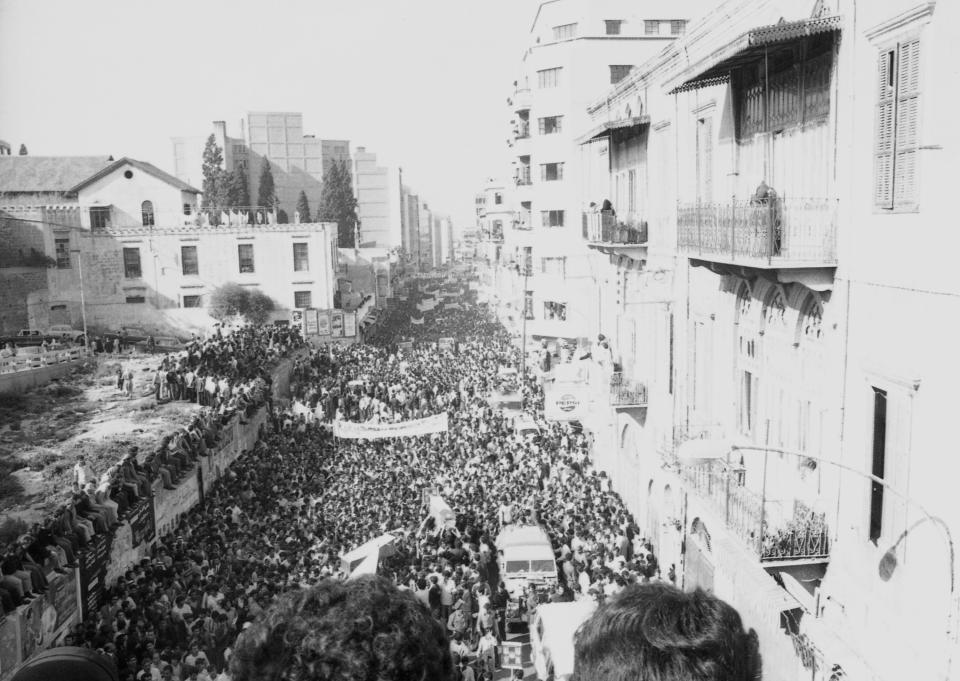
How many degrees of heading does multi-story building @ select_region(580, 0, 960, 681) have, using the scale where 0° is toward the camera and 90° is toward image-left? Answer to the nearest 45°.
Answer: approximately 45°

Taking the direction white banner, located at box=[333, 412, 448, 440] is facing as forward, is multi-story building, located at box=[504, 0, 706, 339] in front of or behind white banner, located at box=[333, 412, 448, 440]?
behind

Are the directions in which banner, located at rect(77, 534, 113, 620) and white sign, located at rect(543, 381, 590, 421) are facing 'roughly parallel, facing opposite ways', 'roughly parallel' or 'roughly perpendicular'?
roughly perpendicular

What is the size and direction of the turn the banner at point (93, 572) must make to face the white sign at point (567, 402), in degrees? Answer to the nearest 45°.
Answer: approximately 45° to its left

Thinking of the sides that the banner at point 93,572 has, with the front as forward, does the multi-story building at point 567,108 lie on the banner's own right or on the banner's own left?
on the banner's own left

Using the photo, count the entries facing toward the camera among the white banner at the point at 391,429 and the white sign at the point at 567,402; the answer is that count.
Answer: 2

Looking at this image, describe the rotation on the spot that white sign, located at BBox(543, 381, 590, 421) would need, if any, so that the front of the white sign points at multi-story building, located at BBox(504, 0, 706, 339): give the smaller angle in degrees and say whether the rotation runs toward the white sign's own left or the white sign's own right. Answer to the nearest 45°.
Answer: approximately 180°

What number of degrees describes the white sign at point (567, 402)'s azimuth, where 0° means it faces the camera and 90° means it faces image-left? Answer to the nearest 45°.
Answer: approximately 0°

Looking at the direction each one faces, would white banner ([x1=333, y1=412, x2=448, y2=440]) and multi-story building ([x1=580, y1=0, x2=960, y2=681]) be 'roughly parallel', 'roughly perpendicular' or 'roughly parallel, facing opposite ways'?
roughly perpendicular

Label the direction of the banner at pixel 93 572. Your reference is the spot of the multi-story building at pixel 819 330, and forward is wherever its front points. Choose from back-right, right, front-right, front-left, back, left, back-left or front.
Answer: front-right

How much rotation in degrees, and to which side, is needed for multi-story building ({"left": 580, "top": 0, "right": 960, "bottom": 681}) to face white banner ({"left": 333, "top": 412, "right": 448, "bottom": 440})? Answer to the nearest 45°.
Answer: approximately 90° to its right

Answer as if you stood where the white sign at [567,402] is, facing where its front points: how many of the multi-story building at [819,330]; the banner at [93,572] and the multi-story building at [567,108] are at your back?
1

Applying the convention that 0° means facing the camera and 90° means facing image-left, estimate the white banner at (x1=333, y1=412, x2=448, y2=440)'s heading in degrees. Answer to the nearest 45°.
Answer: approximately 0°

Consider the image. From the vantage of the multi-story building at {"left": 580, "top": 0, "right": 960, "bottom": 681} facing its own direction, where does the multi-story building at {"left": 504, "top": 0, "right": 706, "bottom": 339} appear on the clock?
the multi-story building at {"left": 504, "top": 0, "right": 706, "bottom": 339} is roughly at 4 o'clock from the multi-story building at {"left": 580, "top": 0, "right": 960, "bottom": 681}.
